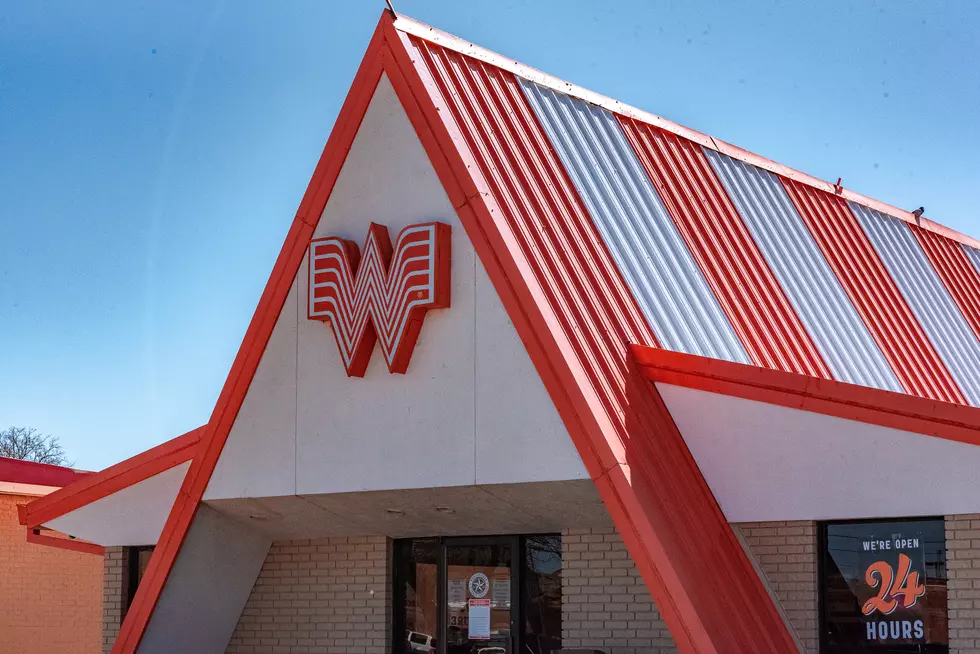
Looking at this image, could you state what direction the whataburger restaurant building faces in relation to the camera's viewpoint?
facing the viewer and to the left of the viewer
